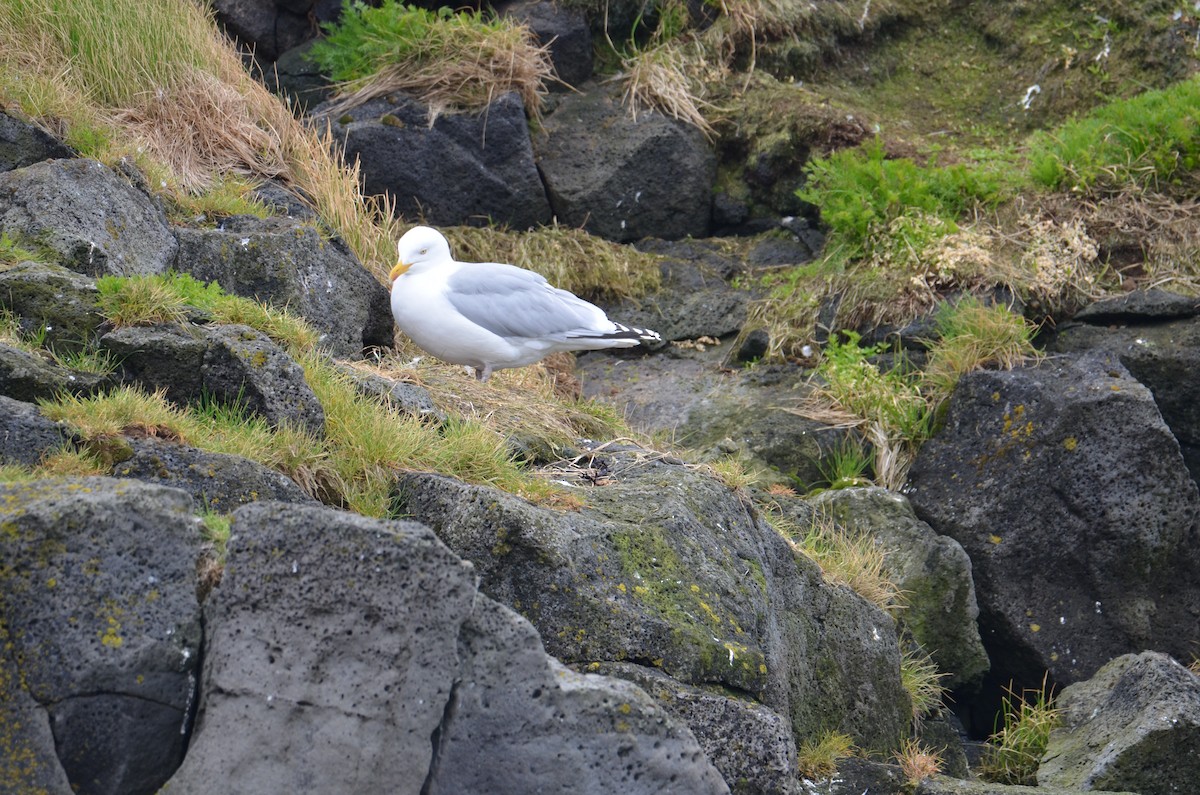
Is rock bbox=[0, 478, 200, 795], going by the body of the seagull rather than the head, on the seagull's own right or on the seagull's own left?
on the seagull's own left

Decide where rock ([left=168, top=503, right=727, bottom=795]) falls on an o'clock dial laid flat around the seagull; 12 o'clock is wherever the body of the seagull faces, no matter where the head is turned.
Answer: The rock is roughly at 9 o'clock from the seagull.

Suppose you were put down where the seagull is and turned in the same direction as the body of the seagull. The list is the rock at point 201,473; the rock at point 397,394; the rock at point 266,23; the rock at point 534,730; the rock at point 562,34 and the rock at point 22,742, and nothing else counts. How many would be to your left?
4

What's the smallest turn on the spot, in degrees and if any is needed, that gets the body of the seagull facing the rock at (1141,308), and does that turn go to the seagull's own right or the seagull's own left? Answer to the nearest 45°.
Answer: approximately 135° to the seagull's own right

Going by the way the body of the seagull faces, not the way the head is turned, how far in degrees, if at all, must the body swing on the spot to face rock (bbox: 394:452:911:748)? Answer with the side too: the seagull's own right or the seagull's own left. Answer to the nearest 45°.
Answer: approximately 90° to the seagull's own left

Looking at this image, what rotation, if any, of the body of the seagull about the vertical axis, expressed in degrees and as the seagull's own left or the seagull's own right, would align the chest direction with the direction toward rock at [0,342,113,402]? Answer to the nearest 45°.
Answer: approximately 45° to the seagull's own left

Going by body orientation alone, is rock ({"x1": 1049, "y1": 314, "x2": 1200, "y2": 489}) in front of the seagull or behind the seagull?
behind

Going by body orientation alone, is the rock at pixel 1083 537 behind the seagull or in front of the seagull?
behind

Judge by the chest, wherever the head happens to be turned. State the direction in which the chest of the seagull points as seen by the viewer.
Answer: to the viewer's left

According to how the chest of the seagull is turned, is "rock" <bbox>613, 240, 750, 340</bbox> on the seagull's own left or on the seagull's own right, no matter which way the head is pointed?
on the seagull's own right

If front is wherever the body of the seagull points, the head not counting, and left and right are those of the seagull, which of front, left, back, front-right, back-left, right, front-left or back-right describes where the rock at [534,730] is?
left

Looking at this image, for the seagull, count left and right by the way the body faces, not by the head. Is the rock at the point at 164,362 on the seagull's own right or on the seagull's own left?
on the seagull's own left

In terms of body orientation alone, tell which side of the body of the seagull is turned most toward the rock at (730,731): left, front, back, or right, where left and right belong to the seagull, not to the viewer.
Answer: left
